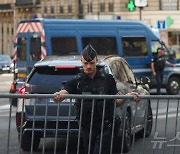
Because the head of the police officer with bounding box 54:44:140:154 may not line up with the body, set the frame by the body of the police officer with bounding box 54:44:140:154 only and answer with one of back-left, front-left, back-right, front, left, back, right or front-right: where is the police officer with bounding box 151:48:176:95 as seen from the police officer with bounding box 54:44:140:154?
back

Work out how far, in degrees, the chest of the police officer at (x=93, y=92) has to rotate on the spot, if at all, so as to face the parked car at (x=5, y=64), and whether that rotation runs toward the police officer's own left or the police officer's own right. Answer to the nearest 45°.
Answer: approximately 180°

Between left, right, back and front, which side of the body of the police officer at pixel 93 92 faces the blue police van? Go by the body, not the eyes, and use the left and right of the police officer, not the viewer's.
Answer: back

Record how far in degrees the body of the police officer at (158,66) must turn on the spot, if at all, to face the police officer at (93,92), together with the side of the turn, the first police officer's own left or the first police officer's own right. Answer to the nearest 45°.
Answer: approximately 45° to the first police officer's own right

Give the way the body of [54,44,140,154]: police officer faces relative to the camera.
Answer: toward the camera

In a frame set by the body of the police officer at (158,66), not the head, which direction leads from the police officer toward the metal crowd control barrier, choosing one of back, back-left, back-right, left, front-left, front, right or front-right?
front-right
